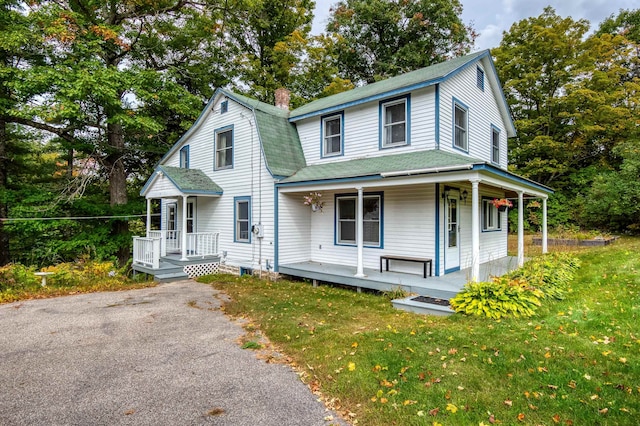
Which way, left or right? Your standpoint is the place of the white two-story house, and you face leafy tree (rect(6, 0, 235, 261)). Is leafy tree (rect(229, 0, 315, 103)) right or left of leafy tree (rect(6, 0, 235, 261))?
right

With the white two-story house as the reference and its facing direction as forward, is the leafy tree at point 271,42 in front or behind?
behind

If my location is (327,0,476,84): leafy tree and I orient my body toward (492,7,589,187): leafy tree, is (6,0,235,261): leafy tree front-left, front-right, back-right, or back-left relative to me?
back-right

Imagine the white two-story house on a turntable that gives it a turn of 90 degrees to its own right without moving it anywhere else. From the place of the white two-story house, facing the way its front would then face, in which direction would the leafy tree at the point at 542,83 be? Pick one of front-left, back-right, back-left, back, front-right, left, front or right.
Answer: back

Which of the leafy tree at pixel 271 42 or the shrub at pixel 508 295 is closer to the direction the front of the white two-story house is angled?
the shrub

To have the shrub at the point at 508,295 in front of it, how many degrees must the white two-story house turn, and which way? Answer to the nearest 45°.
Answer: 0° — it already faces it

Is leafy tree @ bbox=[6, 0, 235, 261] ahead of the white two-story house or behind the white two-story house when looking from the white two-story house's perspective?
behind
